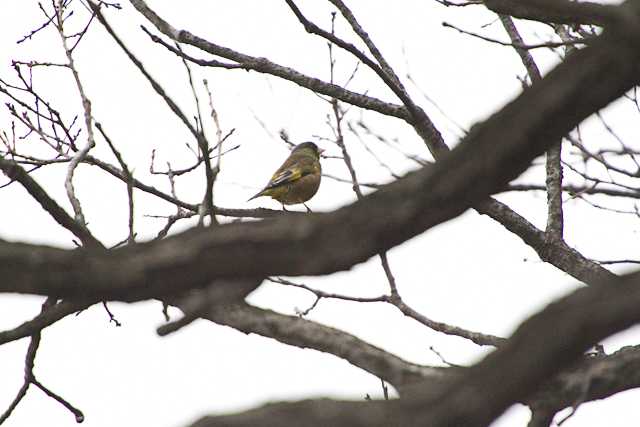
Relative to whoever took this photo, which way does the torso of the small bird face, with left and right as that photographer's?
facing to the right of the viewer

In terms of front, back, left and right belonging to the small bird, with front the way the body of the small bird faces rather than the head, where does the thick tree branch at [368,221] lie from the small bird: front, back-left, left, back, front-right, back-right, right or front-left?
right

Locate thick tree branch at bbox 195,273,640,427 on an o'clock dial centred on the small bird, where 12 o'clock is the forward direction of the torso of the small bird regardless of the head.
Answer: The thick tree branch is roughly at 3 o'clock from the small bird.
